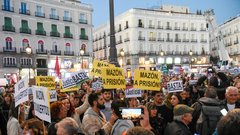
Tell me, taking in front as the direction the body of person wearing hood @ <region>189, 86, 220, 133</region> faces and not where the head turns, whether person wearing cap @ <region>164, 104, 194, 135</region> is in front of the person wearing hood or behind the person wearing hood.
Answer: behind

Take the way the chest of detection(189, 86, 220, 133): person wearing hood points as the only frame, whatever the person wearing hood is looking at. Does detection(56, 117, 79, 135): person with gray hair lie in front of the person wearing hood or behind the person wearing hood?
behind

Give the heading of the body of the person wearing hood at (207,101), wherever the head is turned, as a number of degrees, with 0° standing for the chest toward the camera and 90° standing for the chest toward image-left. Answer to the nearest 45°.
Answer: approximately 180°

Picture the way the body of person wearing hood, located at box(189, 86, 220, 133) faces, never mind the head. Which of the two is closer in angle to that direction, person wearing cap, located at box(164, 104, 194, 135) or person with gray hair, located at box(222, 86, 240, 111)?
the person with gray hair
